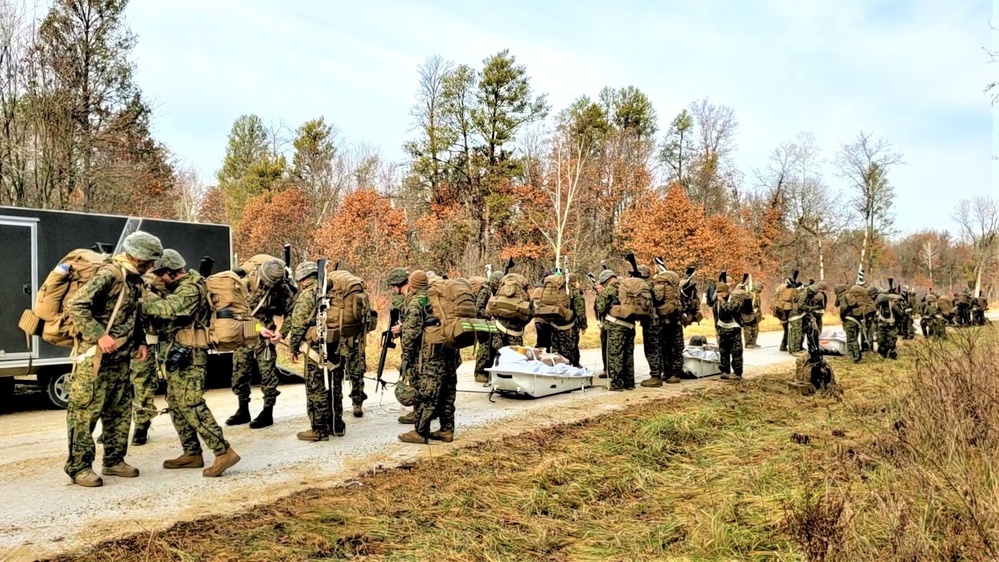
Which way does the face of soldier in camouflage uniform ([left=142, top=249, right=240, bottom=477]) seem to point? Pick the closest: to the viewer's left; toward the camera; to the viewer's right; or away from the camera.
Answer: to the viewer's left

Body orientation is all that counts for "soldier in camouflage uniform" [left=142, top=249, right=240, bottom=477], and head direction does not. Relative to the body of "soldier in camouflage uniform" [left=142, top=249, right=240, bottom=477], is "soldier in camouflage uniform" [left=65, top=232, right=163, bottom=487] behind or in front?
in front

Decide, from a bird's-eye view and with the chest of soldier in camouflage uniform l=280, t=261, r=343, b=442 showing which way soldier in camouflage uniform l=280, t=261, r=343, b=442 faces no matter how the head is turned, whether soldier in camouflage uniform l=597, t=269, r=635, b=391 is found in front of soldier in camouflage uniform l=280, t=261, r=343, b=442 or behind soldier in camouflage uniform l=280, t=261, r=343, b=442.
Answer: behind

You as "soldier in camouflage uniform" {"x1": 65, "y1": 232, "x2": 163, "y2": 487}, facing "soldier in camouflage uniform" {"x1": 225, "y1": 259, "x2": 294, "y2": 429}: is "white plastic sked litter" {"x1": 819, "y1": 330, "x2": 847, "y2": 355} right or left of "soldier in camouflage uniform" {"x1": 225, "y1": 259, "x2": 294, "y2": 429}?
right

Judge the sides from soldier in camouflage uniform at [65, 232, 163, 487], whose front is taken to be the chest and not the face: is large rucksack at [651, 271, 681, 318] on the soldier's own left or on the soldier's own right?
on the soldier's own left

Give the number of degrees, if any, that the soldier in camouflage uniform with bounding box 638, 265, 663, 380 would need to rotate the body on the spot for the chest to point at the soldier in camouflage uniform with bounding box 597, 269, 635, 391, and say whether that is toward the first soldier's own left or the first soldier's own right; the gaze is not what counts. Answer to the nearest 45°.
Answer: approximately 45° to the first soldier's own left

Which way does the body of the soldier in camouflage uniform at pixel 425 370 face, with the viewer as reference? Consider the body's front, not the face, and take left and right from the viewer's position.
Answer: facing to the left of the viewer

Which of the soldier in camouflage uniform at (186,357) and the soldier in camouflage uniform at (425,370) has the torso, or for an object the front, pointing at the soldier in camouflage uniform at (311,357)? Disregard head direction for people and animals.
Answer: the soldier in camouflage uniform at (425,370)

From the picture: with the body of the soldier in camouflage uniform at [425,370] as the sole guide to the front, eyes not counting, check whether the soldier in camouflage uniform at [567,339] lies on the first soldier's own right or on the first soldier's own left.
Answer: on the first soldier's own right

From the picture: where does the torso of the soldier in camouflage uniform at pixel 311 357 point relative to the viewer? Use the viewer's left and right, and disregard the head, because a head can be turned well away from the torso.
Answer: facing to the left of the viewer
